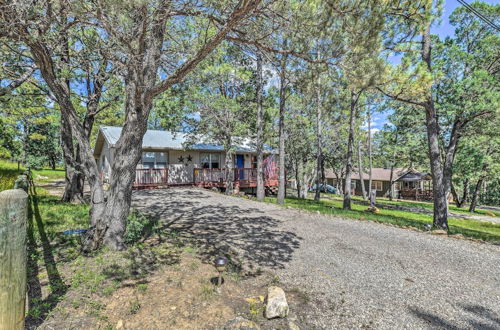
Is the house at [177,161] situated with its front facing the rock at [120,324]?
yes

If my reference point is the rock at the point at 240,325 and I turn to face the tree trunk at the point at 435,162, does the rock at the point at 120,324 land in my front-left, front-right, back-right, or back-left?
back-left

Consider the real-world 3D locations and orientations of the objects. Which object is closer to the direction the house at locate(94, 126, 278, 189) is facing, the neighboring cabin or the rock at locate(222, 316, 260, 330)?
the rock

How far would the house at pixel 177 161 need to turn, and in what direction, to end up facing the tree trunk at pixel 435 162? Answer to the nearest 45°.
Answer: approximately 45° to its left

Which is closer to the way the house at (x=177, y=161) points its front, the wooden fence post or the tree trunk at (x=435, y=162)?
the wooden fence post

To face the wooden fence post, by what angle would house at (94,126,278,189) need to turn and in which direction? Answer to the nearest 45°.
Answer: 0° — it already faces it

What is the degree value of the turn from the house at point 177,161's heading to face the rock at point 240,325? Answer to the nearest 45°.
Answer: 0° — it already faces it

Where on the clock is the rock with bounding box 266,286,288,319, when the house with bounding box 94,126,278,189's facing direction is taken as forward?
The rock is roughly at 12 o'clock from the house.

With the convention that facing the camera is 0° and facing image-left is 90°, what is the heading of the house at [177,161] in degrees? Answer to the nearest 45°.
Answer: approximately 0°

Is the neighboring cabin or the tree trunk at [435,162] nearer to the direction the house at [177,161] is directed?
the tree trunk
